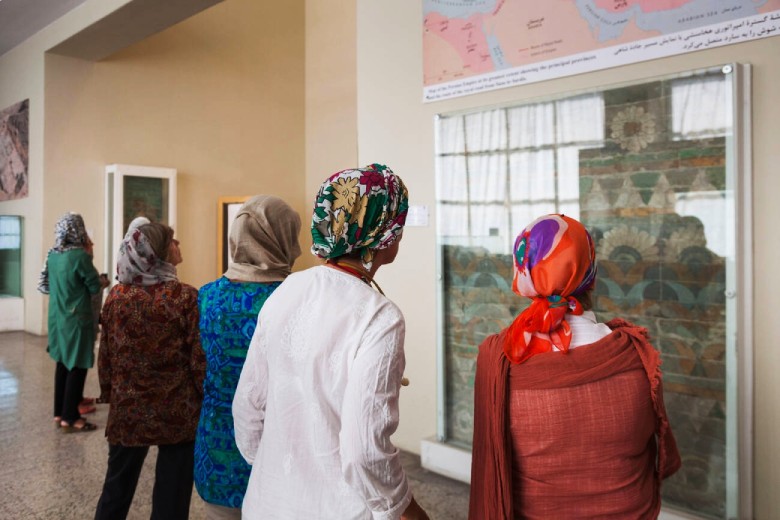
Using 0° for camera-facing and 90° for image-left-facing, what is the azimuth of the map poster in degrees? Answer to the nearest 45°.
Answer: approximately 45°

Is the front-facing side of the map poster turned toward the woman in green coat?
no

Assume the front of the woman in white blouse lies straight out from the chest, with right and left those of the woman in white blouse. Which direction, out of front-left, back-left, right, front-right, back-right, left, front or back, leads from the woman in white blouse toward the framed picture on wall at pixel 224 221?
front-left

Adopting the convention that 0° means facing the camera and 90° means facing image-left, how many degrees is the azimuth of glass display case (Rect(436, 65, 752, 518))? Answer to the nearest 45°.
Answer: approximately 45°

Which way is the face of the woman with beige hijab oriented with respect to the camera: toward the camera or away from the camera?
away from the camera

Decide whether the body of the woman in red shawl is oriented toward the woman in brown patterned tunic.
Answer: no

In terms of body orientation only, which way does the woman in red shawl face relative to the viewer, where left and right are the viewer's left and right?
facing away from the viewer

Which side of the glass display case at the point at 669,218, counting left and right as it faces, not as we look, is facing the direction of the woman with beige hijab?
front

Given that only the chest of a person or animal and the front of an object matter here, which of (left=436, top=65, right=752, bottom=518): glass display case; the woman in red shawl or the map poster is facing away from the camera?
the woman in red shawl

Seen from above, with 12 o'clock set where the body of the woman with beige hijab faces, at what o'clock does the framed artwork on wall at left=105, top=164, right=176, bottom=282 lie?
The framed artwork on wall is roughly at 10 o'clock from the woman with beige hijab.

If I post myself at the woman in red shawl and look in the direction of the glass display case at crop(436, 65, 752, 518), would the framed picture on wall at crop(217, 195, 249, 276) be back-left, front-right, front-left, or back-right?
front-left

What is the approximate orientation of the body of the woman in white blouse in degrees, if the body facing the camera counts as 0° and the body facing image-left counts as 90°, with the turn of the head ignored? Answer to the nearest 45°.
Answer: approximately 225°

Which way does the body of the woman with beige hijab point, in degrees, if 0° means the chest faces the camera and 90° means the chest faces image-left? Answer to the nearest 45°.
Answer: approximately 225°

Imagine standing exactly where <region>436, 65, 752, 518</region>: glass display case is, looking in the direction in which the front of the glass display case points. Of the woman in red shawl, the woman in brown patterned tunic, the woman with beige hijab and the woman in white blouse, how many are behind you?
0

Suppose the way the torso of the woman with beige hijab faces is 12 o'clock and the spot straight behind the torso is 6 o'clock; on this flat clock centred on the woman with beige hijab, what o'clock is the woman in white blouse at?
The woman in white blouse is roughly at 4 o'clock from the woman with beige hijab.
